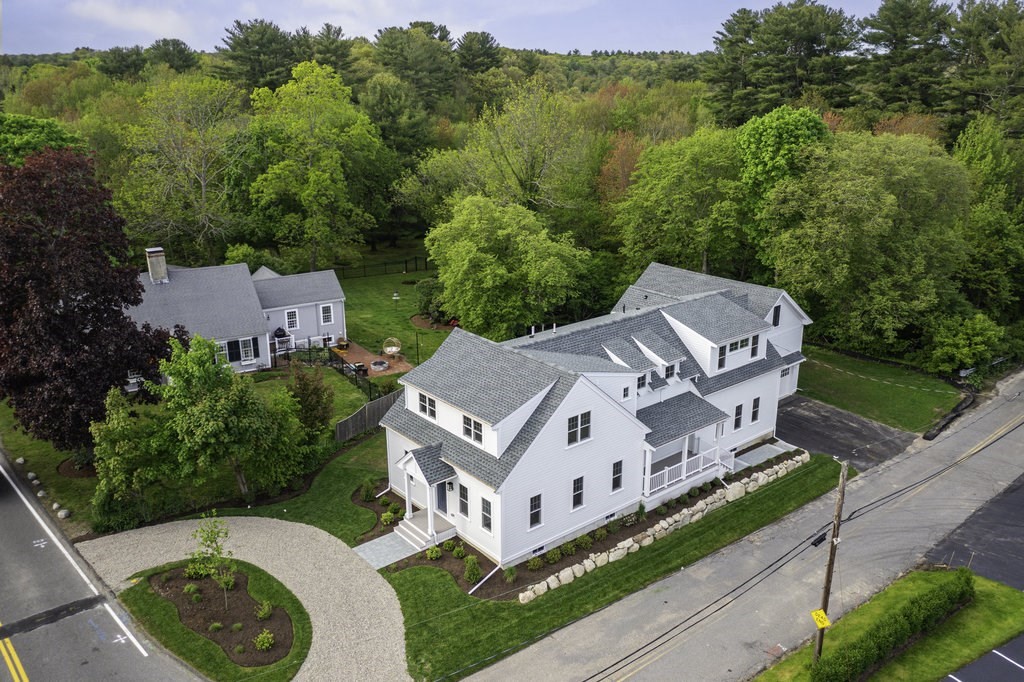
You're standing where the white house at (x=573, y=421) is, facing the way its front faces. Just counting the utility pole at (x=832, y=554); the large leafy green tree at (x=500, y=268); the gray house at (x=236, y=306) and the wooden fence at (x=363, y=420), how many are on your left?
1

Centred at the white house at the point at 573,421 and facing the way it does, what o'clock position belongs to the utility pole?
The utility pole is roughly at 9 o'clock from the white house.

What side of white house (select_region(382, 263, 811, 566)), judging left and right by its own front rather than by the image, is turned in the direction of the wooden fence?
right

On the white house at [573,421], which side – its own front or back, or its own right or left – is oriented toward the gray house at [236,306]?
right

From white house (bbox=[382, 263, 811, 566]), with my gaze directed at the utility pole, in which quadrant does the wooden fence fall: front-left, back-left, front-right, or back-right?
back-right

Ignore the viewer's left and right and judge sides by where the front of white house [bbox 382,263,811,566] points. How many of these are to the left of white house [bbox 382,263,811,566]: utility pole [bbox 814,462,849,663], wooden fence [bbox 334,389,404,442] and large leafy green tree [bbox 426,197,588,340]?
1

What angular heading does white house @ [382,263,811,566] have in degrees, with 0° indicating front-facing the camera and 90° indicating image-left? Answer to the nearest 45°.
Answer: approximately 45°
